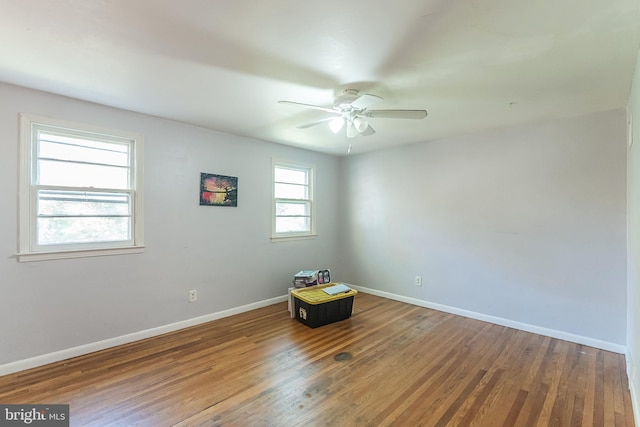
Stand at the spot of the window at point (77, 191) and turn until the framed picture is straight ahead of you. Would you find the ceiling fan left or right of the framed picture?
right

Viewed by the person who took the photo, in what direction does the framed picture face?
facing the viewer and to the right of the viewer

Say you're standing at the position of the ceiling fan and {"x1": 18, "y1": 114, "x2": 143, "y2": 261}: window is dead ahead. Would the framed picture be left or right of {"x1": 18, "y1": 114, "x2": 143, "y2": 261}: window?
right

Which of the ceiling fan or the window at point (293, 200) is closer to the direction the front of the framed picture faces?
the ceiling fan

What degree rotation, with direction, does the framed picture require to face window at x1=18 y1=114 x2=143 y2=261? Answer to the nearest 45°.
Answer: approximately 90° to its right

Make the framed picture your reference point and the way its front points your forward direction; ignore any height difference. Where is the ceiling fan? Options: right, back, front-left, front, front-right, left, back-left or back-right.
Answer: front

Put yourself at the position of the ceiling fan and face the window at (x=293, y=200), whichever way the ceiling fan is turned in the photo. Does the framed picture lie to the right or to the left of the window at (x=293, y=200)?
left

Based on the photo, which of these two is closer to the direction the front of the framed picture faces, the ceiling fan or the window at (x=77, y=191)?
the ceiling fan

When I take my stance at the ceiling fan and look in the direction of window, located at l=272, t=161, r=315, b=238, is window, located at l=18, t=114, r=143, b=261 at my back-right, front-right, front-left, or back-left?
front-left

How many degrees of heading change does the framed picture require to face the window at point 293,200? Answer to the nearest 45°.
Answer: approximately 90° to its left
